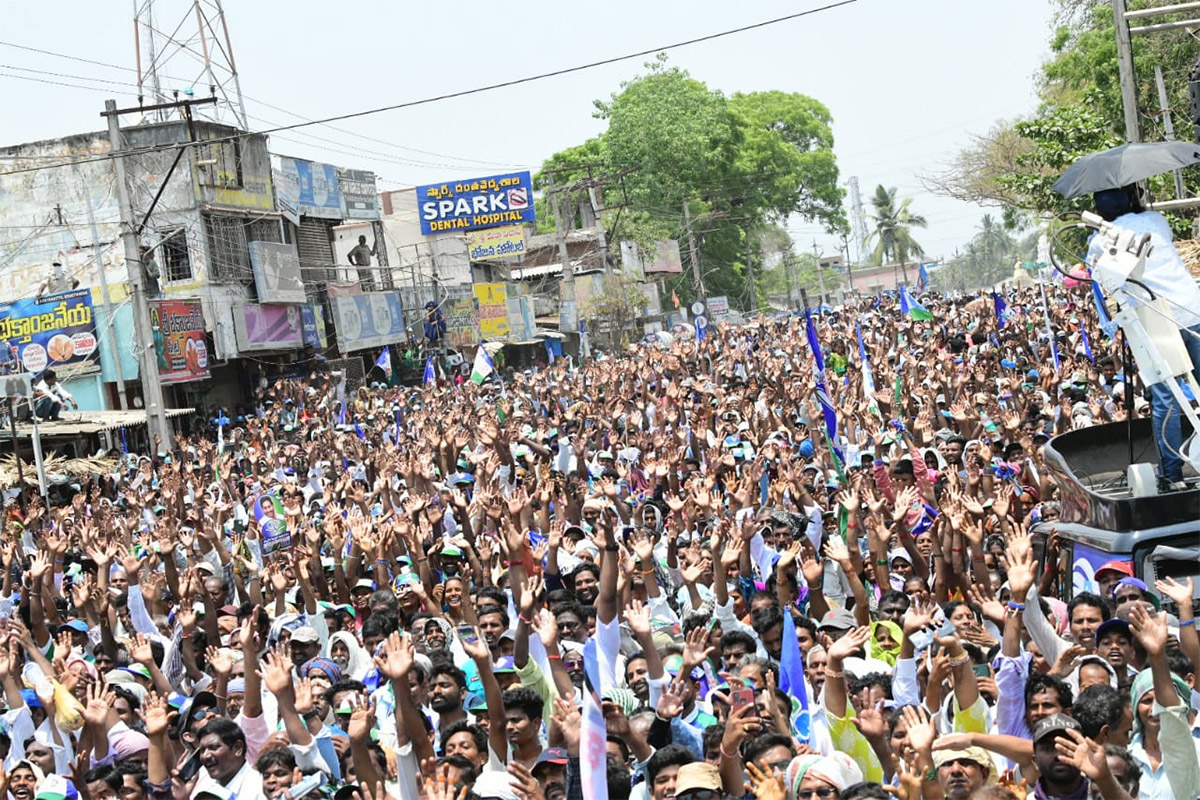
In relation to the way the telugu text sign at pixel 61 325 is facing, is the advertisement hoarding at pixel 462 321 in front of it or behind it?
behind

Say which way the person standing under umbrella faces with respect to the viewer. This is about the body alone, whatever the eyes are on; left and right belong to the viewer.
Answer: facing to the left of the viewer

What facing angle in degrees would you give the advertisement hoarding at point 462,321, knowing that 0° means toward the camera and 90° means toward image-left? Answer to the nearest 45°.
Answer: approximately 0°

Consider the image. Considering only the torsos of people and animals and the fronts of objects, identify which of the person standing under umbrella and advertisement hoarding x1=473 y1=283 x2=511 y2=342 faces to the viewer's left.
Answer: the person standing under umbrella

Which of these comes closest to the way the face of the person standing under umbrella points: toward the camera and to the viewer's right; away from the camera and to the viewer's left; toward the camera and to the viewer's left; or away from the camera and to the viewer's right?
away from the camera and to the viewer's left

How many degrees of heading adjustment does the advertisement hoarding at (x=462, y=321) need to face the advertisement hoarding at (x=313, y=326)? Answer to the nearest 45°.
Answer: approximately 45° to its right
